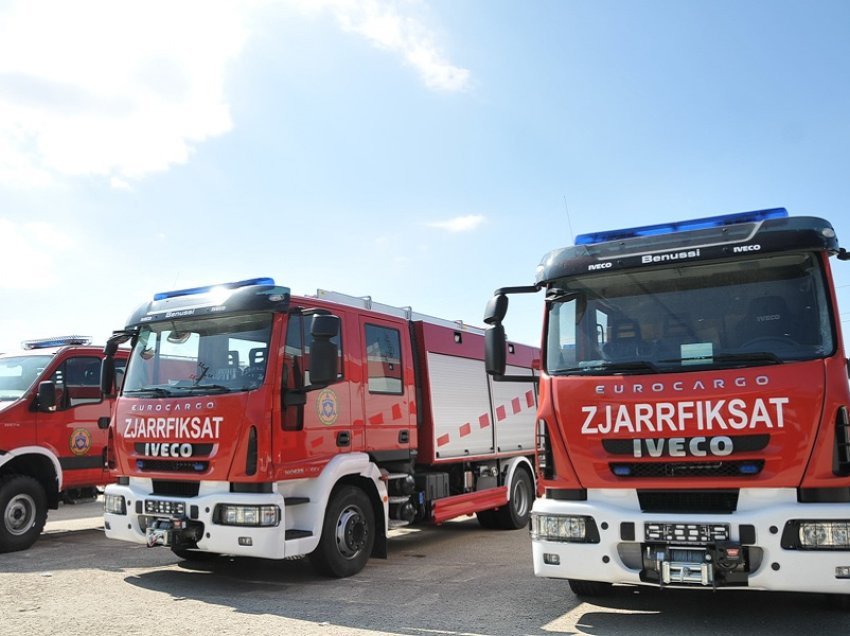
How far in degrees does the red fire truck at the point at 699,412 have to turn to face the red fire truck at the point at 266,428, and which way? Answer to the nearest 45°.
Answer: approximately 90° to its right

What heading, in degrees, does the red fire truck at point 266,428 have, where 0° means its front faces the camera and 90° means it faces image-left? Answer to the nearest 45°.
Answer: approximately 45°

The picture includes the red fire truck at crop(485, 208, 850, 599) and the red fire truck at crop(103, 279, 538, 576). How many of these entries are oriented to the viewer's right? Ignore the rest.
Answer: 0

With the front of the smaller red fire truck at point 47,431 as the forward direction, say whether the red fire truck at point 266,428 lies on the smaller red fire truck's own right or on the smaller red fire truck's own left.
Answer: on the smaller red fire truck's own left

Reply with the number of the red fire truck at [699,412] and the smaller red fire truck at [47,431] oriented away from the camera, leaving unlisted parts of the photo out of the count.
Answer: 0

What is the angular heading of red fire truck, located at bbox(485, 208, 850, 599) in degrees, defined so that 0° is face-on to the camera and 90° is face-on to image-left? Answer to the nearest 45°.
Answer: approximately 0°

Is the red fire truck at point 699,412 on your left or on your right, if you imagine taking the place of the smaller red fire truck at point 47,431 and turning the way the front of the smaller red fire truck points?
on your left

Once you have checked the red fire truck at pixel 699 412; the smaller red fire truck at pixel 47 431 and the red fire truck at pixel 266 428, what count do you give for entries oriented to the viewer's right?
0

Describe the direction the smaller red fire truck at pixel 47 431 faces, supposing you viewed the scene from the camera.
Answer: facing the viewer and to the left of the viewer

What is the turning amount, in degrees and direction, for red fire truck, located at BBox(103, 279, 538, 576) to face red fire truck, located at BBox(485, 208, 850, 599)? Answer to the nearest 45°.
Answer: approximately 90° to its left

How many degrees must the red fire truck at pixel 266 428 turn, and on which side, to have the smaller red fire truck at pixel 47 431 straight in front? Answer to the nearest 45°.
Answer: approximately 90° to its right
